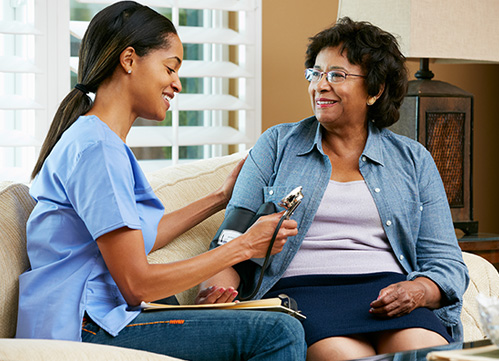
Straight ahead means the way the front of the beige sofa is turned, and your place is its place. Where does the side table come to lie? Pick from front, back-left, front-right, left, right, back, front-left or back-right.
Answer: back-left

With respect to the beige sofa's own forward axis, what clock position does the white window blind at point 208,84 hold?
The white window blind is roughly at 6 o'clock from the beige sofa.

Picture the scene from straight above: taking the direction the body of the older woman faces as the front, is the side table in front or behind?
behind

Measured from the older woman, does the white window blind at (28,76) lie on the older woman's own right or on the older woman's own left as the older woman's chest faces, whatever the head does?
on the older woman's own right

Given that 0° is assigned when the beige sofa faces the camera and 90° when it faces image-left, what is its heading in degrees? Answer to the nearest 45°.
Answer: approximately 0°

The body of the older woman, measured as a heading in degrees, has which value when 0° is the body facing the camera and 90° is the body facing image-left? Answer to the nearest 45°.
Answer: approximately 0°
